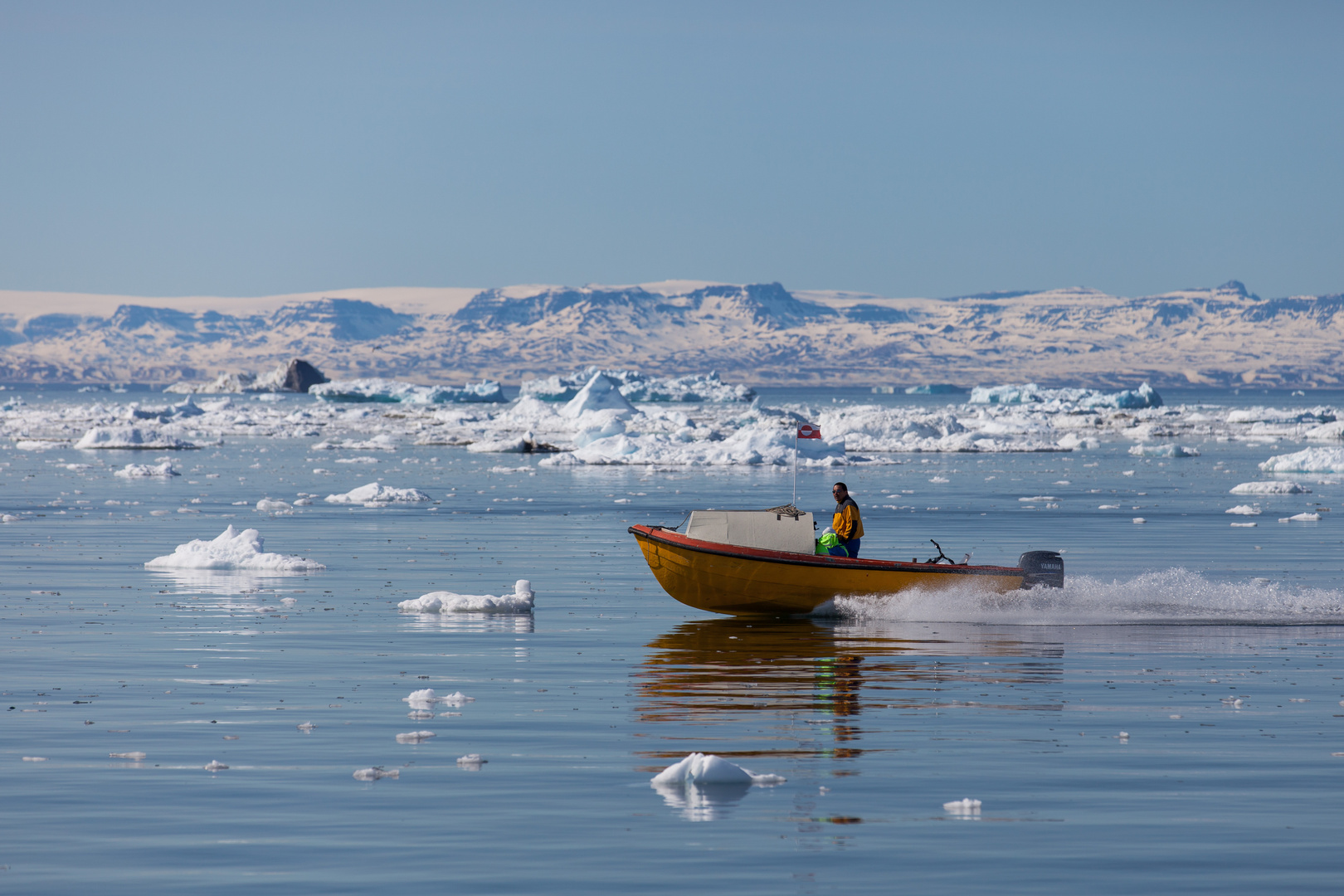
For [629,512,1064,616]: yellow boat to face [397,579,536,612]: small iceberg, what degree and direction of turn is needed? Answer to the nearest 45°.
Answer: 0° — it already faces it

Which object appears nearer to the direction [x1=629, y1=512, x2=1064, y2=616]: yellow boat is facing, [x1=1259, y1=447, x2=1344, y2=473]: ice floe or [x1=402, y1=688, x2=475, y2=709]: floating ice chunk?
the floating ice chunk

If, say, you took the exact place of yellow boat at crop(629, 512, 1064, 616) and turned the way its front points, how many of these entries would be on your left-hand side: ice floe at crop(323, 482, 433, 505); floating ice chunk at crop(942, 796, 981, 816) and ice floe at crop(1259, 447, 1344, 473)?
1

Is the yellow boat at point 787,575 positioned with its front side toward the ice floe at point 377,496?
no

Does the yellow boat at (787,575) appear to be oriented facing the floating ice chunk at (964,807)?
no

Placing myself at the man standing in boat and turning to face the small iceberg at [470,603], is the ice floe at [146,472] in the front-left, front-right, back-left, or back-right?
front-right

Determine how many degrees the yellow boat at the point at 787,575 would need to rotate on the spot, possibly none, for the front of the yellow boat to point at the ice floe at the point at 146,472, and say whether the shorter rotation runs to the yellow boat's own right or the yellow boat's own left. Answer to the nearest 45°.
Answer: approximately 45° to the yellow boat's own right

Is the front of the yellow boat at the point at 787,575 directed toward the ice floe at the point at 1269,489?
no

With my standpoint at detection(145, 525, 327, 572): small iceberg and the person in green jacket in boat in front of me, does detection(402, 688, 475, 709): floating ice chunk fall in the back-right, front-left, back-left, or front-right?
front-right

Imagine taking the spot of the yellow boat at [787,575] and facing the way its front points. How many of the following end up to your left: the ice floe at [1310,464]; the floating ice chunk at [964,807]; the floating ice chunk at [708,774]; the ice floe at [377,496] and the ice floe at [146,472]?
2

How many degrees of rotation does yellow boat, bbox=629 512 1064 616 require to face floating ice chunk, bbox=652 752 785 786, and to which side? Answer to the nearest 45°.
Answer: approximately 90° to its left

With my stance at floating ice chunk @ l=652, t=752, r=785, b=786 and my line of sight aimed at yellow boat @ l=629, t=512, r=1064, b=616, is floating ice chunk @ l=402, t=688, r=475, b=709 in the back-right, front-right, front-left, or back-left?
front-left

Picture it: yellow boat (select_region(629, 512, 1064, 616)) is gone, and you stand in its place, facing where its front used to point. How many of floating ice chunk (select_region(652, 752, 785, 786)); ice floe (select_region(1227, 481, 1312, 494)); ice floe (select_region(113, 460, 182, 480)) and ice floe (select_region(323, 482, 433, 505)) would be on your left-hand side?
1

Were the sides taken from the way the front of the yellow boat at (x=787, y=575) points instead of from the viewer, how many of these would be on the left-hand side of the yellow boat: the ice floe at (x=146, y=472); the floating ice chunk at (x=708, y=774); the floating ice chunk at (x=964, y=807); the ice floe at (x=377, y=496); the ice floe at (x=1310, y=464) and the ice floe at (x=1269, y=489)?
2

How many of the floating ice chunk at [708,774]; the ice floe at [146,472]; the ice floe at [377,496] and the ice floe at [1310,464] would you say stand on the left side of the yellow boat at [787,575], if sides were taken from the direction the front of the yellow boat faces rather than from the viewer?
1

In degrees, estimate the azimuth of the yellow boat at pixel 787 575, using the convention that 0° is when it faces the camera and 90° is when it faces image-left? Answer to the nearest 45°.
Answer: approximately 90°

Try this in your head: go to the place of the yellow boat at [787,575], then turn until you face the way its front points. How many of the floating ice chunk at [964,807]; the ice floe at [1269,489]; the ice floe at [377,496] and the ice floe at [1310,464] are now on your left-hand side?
1
